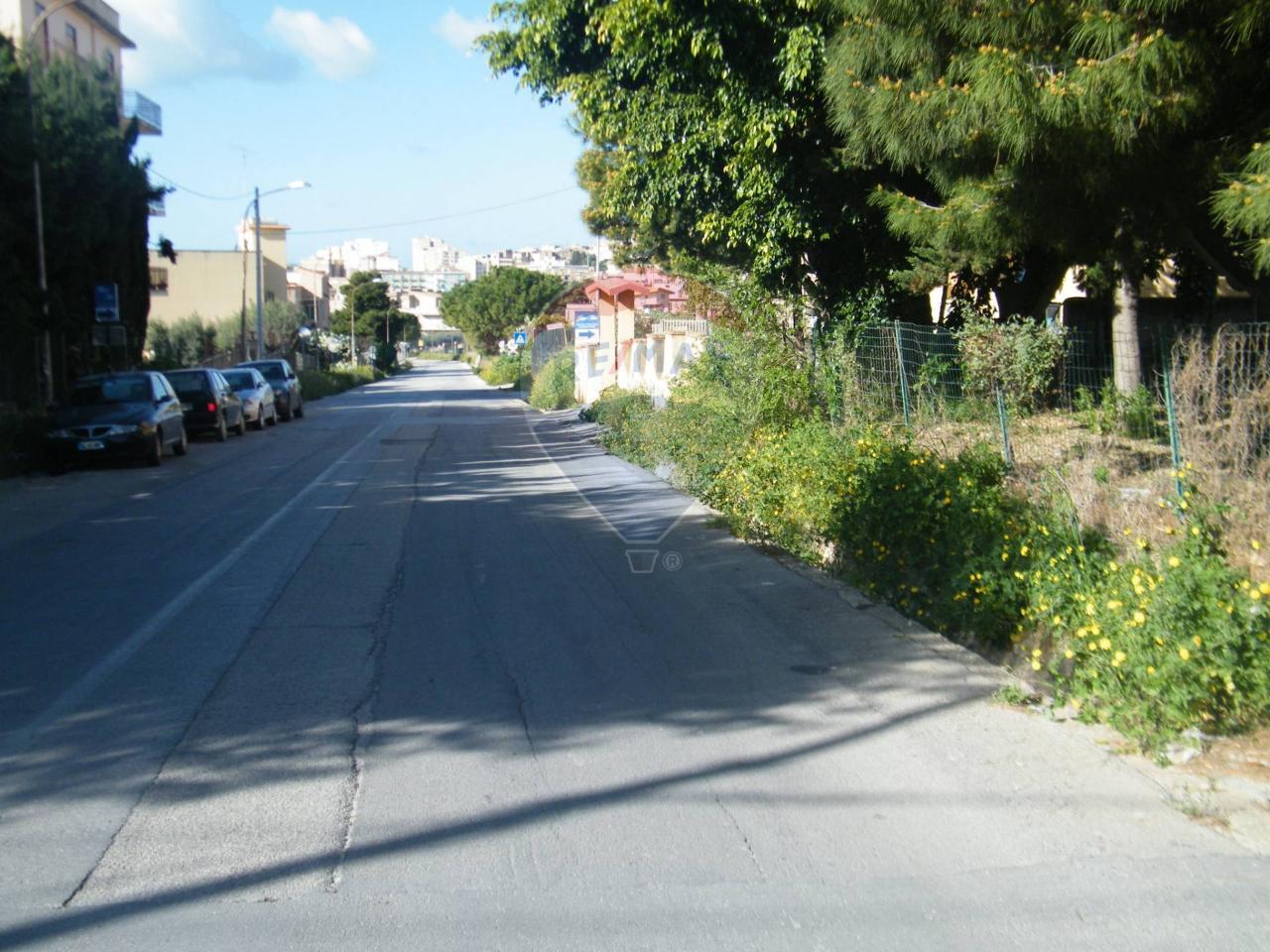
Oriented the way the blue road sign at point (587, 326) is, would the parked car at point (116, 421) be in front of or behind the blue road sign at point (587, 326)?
in front

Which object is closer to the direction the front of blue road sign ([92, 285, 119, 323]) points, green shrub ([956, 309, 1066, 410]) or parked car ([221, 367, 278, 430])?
the green shrub

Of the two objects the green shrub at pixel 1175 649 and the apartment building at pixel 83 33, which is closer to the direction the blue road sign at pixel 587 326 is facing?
the green shrub

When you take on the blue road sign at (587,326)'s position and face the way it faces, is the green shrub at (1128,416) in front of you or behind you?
in front

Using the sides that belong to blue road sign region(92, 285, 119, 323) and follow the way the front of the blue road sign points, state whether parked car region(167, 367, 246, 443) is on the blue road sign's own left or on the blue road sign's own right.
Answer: on the blue road sign's own left

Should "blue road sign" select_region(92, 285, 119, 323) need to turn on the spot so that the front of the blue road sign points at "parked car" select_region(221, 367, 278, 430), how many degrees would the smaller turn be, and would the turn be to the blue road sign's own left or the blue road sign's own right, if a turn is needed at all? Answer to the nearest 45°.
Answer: approximately 135° to the blue road sign's own left

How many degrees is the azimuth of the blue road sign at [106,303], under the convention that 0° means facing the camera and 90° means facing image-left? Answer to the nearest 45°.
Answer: approximately 0°

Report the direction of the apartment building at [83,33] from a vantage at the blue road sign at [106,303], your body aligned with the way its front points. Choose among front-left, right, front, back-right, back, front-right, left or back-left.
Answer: back
